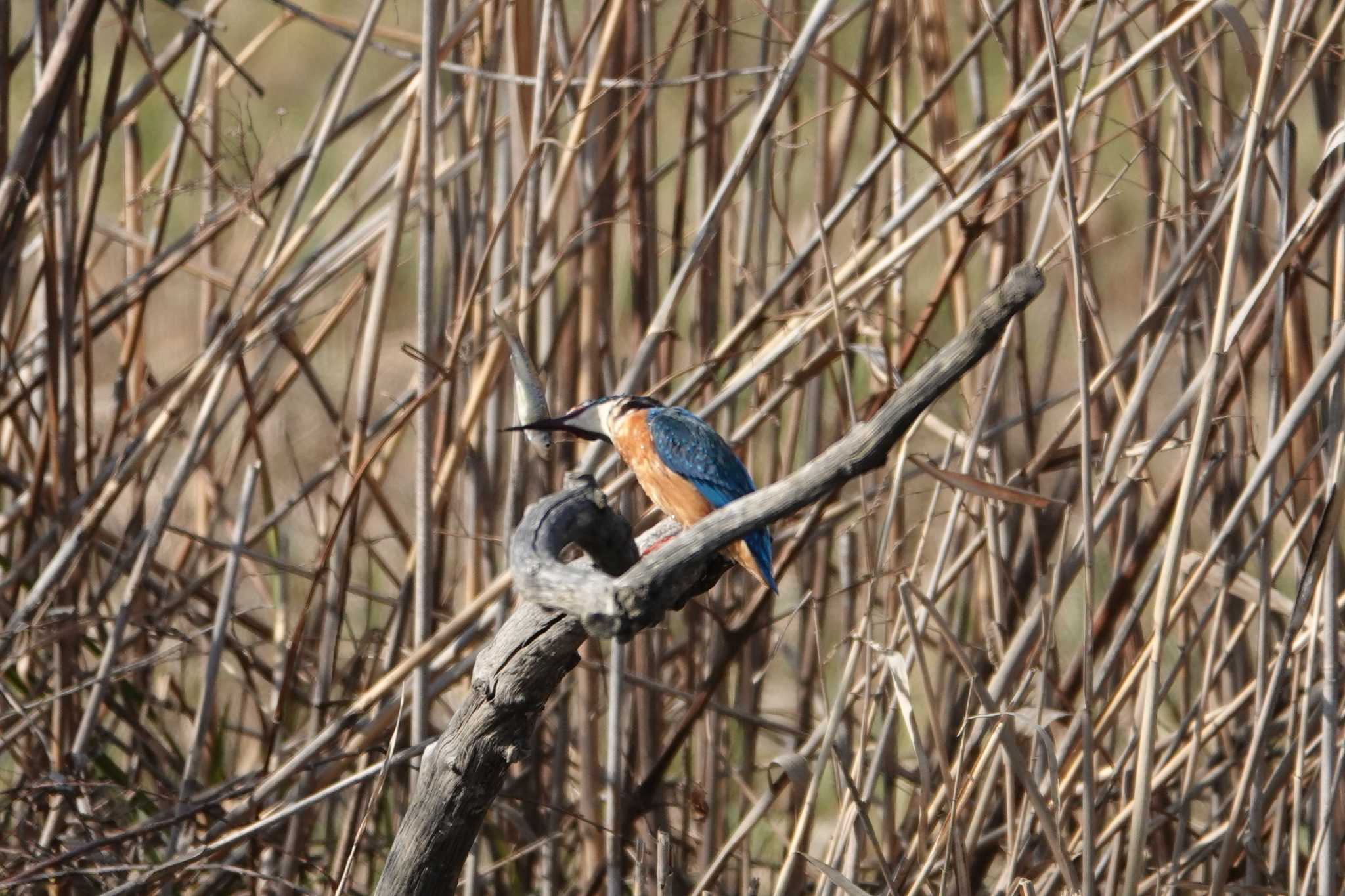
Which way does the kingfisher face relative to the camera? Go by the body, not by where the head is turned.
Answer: to the viewer's left
